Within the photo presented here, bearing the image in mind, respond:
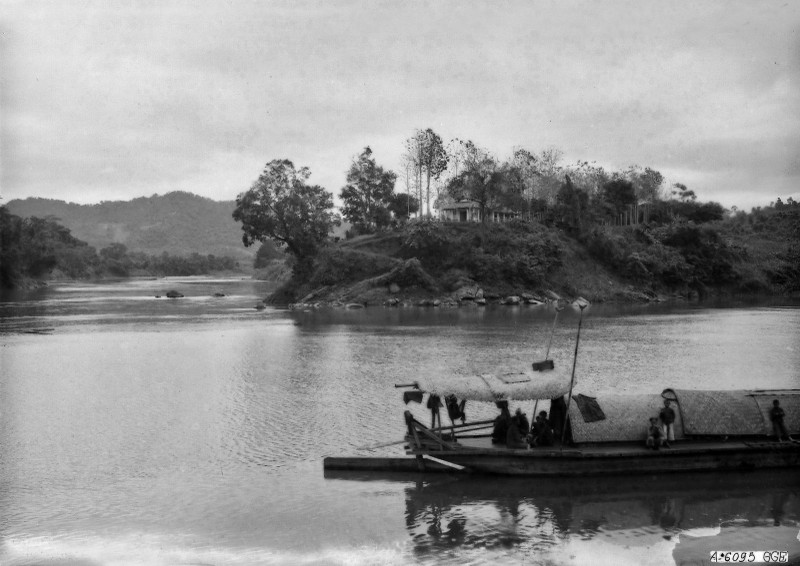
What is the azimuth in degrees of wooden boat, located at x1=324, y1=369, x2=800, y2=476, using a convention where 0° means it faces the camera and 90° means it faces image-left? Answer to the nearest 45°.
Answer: approximately 90°
